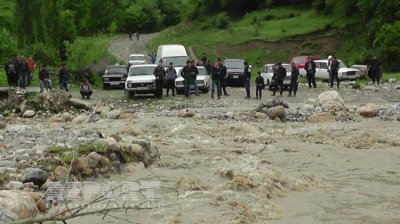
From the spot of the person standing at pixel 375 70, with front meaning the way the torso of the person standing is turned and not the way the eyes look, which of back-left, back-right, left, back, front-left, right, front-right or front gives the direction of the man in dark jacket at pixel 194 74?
front-right

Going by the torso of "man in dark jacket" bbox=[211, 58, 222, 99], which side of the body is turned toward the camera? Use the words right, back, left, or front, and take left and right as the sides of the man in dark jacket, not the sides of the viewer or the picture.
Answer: front

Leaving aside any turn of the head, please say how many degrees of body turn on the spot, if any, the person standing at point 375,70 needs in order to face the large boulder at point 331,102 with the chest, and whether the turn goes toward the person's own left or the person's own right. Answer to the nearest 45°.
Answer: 0° — they already face it

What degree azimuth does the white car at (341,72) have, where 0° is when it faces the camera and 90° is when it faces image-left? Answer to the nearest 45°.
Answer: approximately 315°

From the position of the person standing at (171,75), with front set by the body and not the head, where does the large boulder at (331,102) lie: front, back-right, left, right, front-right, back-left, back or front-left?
front-left

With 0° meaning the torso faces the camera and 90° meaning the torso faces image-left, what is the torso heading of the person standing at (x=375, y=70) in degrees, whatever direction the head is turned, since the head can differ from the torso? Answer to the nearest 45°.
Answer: approximately 0°

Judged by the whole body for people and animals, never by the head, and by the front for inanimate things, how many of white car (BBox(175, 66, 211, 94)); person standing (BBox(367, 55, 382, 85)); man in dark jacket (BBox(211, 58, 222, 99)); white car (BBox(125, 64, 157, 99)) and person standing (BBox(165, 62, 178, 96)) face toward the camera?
5

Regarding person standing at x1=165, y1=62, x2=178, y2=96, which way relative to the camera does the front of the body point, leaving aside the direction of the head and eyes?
toward the camera

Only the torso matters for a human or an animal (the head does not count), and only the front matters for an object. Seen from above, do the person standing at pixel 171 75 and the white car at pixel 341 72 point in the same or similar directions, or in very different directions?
same or similar directions

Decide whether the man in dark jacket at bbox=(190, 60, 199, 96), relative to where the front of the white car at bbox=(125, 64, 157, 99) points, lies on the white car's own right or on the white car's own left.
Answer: on the white car's own left

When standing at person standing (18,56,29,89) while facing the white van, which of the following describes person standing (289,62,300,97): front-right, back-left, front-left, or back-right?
front-right

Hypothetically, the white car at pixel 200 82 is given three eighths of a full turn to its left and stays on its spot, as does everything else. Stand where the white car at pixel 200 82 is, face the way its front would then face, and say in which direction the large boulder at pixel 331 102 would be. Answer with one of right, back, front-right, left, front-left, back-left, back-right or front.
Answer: right

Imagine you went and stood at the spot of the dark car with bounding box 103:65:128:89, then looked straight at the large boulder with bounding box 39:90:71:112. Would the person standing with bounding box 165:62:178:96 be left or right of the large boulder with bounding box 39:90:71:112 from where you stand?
left

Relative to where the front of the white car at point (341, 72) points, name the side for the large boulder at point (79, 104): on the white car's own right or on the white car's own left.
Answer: on the white car's own right
